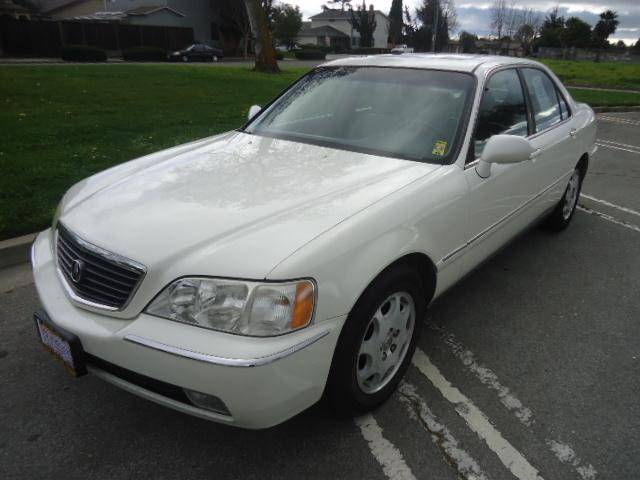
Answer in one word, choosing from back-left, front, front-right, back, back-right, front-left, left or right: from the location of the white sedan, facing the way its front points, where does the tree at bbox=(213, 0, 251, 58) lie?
back-right

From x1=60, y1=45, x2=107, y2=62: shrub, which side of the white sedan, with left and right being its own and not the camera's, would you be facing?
right

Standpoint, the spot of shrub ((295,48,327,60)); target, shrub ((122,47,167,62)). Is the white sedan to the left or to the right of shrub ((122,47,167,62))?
left

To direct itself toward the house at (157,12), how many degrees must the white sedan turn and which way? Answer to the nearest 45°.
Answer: approximately 135° to its right

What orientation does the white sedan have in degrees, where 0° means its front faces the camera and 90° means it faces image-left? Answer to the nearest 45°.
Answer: approximately 45°

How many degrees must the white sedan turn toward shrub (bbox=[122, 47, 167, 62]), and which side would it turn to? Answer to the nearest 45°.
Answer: approximately 135° to its right

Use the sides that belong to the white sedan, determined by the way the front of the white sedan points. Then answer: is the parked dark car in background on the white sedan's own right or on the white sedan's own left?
on the white sedan's own right
